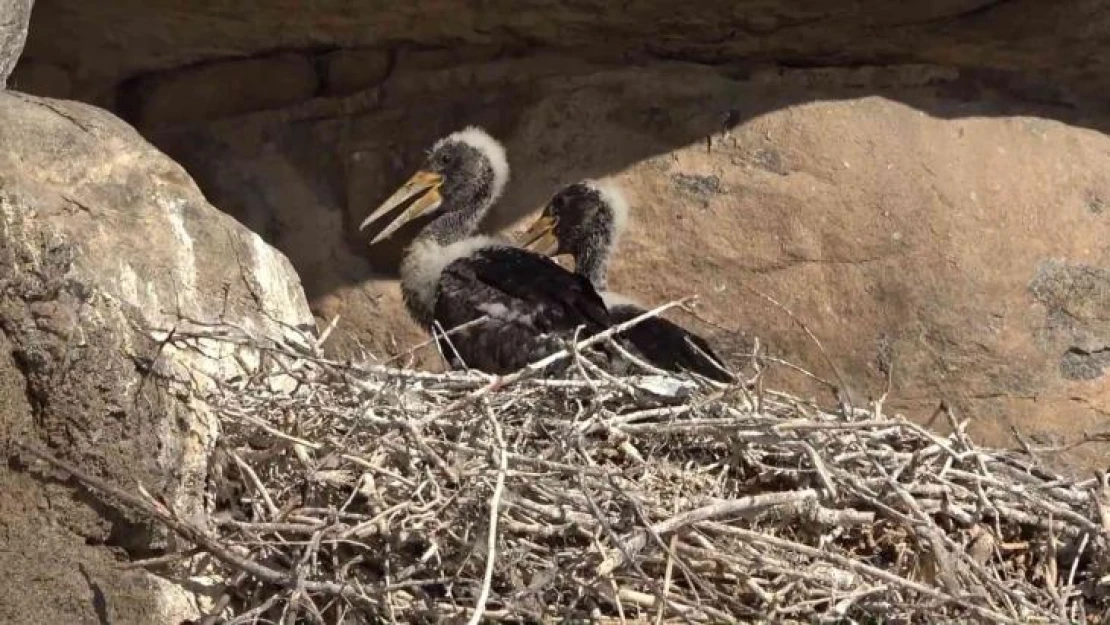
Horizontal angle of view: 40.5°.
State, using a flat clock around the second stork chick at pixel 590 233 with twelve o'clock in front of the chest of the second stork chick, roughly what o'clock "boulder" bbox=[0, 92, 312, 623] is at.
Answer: The boulder is roughly at 10 o'clock from the second stork chick.

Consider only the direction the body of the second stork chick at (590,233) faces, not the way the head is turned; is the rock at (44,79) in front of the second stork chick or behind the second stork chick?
in front

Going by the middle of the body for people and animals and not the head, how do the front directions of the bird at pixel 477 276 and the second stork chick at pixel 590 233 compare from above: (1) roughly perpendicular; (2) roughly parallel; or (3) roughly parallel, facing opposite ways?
roughly parallel

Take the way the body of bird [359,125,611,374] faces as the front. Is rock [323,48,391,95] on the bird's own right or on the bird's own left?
on the bird's own right

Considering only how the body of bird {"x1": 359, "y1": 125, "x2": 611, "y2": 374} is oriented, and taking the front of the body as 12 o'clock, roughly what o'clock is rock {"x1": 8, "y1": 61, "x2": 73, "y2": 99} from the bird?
The rock is roughly at 1 o'clock from the bird.

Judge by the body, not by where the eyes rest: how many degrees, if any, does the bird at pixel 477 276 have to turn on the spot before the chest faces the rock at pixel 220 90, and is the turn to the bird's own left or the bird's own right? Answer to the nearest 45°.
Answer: approximately 45° to the bird's own right

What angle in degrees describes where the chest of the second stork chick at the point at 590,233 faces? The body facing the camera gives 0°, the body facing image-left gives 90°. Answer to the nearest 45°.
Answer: approximately 90°

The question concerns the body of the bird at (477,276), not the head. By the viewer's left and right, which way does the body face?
facing to the left of the viewer

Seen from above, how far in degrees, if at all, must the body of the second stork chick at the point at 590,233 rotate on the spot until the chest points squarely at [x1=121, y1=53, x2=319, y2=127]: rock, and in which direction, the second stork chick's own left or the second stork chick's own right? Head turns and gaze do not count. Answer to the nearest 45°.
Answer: approximately 45° to the second stork chick's own right

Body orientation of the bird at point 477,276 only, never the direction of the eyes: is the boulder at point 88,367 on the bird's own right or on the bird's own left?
on the bird's own left
